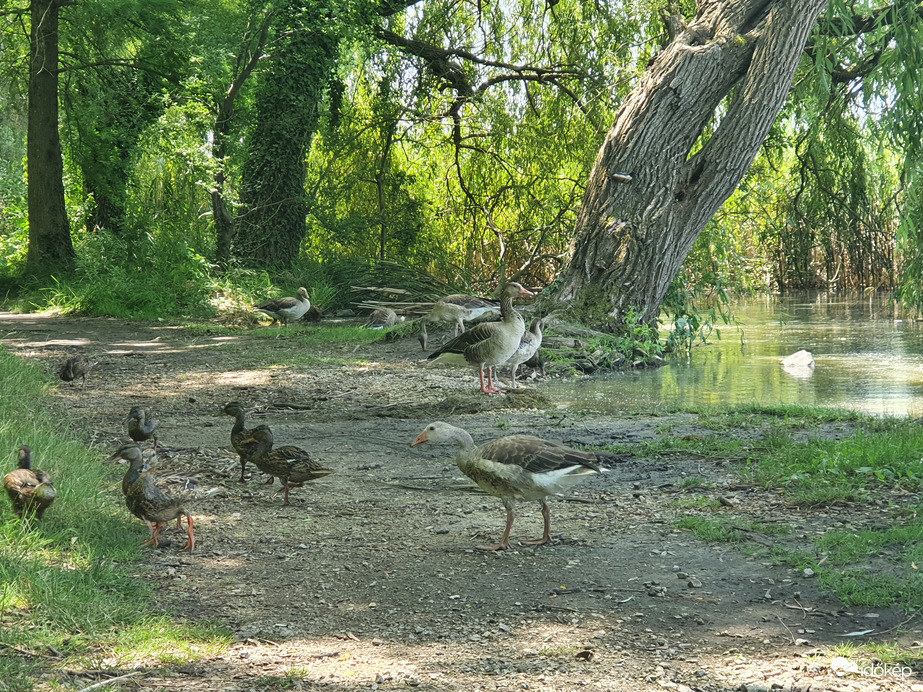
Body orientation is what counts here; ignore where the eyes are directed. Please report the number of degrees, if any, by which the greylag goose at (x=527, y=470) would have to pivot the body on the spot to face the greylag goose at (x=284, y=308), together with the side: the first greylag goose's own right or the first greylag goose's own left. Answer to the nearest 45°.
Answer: approximately 90° to the first greylag goose's own right

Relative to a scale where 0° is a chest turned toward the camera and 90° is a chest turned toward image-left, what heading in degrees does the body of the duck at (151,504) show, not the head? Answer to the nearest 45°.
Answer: approximately 90°

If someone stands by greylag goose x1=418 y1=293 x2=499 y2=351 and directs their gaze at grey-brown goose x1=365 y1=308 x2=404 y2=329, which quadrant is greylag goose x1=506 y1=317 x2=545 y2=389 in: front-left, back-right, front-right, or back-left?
back-left

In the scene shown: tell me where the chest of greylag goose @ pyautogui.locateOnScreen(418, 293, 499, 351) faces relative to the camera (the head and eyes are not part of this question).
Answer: to the viewer's left

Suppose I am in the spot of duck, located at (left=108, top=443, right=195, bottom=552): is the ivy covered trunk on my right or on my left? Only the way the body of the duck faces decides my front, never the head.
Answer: on my right

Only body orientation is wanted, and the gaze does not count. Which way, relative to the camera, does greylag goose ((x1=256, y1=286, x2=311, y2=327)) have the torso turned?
to the viewer's right
